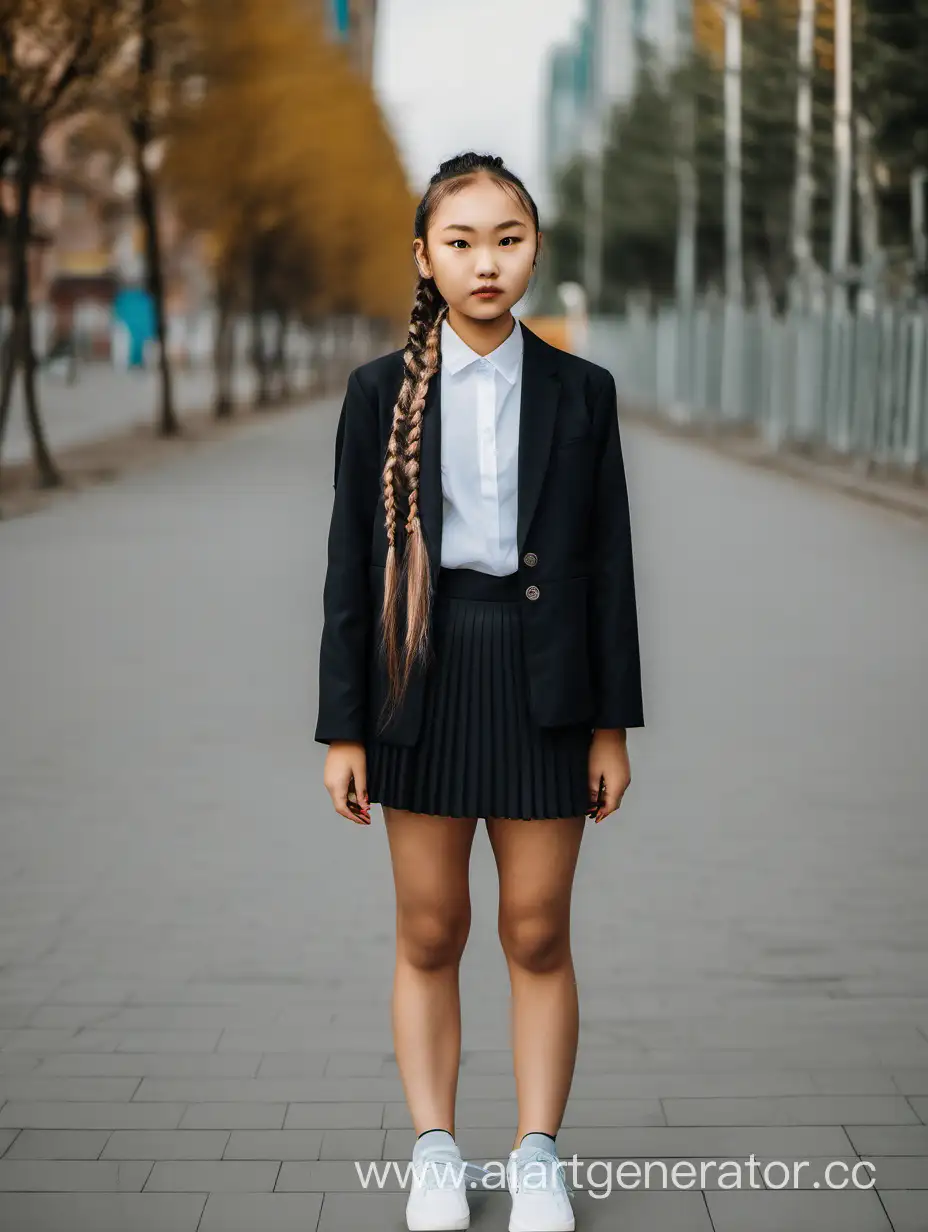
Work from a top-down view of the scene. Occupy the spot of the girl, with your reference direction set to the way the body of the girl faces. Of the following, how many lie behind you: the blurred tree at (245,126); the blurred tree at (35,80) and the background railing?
3

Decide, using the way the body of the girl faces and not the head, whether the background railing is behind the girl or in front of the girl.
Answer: behind

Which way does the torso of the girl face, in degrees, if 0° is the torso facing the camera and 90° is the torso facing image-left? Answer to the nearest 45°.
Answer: approximately 0°

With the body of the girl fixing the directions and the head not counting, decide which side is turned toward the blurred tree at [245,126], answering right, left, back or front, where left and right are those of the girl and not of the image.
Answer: back

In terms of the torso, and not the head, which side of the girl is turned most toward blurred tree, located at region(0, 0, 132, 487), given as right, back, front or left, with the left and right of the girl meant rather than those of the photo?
back
